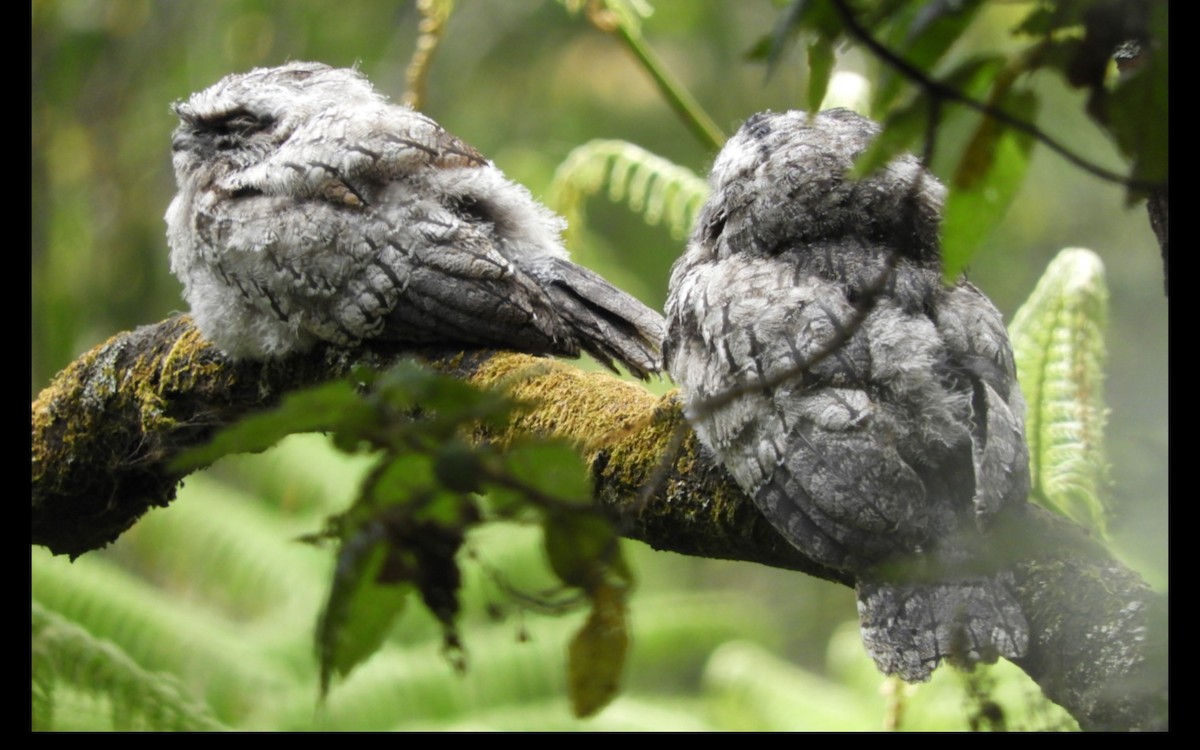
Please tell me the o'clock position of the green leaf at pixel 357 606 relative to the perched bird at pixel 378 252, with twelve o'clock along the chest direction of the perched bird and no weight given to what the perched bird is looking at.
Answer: The green leaf is roughly at 9 o'clock from the perched bird.

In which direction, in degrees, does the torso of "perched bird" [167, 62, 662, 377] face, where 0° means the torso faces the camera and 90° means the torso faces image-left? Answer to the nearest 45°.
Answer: approximately 90°

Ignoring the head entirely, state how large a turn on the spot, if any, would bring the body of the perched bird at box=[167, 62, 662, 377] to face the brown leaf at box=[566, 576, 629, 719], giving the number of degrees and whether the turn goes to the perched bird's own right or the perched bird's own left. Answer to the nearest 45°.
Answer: approximately 90° to the perched bird's own left

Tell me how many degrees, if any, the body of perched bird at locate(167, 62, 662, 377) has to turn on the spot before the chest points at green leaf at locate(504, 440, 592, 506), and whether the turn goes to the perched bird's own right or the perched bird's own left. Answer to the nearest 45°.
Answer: approximately 90° to the perched bird's own left

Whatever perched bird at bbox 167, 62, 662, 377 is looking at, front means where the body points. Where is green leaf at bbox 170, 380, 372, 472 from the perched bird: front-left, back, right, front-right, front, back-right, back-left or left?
left
